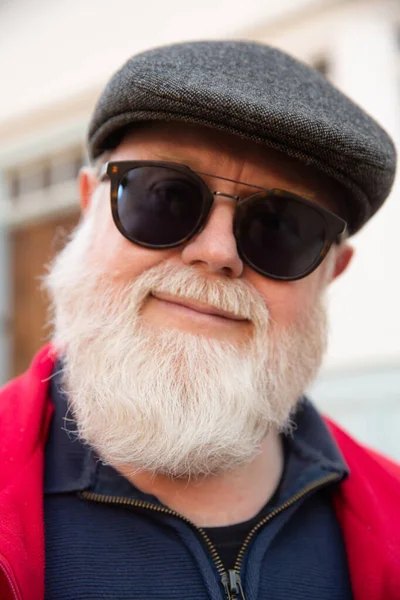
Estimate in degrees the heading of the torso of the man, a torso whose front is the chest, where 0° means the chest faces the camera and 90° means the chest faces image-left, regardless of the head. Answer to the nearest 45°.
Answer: approximately 0°

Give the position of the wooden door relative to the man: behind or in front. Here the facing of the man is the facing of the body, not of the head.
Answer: behind
